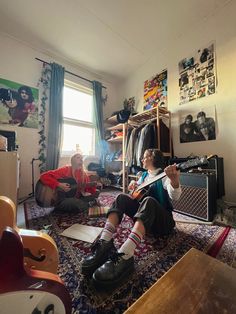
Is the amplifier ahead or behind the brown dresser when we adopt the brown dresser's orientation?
ahead

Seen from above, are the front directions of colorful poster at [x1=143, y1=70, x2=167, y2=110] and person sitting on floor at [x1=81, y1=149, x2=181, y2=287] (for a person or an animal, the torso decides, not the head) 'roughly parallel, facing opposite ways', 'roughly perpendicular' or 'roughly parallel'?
roughly parallel

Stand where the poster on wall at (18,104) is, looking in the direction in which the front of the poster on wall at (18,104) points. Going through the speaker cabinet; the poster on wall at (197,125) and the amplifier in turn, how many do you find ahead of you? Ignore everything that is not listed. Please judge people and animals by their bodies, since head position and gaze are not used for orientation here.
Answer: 3

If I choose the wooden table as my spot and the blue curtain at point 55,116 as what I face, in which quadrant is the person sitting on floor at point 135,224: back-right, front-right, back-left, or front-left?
front-right

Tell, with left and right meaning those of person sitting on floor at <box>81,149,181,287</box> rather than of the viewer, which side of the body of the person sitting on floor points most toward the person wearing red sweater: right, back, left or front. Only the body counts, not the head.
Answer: right

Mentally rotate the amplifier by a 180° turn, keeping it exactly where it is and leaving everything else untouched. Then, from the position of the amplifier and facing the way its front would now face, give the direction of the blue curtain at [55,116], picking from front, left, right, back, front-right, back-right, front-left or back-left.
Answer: back-left

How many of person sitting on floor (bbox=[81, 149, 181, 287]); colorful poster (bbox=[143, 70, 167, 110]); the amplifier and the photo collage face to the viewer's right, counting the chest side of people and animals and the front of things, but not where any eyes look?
0

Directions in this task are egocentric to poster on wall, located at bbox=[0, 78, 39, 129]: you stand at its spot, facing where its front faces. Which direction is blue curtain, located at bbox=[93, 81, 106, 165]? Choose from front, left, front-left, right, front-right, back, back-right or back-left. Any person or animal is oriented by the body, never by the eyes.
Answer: front-left

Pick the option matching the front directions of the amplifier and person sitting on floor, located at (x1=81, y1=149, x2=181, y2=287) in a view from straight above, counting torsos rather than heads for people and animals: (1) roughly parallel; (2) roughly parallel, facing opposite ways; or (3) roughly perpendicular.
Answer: roughly parallel

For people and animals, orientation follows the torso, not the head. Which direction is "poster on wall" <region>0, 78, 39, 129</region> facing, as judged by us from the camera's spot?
facing the viewer and to the right of the viewer

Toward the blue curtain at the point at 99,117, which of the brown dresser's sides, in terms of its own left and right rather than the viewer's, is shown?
left

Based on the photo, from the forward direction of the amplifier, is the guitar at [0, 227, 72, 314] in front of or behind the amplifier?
in front

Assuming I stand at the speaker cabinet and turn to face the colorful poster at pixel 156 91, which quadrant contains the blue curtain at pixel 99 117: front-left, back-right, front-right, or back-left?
front-left

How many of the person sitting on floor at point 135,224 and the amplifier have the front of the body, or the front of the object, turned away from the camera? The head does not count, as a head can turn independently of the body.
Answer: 0

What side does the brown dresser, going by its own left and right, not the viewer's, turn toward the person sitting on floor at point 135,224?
front

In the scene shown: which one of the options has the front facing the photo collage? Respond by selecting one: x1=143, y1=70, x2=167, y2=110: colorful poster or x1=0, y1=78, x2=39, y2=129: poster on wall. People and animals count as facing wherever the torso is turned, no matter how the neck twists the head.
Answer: the poster on wall

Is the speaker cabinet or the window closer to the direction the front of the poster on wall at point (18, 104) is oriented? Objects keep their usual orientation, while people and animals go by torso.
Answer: the speaker cabinet
